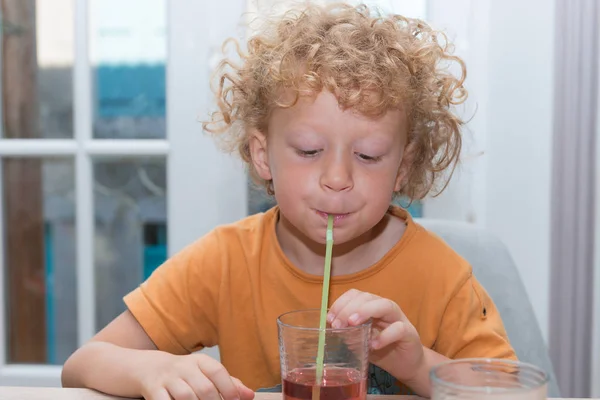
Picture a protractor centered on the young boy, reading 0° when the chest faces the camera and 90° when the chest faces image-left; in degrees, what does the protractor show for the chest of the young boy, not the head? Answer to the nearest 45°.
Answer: approximately 0°

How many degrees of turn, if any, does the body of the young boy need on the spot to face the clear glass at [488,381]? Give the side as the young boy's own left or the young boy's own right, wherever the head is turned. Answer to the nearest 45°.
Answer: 0° — they already face it

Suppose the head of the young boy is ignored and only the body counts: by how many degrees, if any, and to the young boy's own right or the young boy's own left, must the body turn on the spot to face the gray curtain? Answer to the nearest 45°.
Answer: approximately 135° to the young boy's own left

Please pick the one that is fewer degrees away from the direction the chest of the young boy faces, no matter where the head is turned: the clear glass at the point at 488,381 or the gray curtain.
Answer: the clear glass
